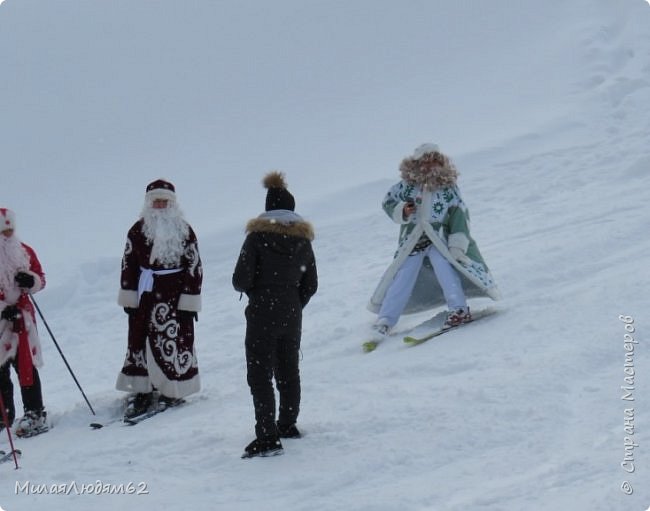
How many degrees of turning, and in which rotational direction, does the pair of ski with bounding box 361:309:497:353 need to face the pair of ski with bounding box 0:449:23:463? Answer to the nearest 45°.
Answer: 0° — it already faces it

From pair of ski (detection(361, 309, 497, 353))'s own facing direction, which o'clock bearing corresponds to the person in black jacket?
The person in black jacket is roughly at 11 o'clock from the pair of ski.

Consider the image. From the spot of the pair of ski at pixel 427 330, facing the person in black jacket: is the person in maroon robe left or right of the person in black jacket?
right

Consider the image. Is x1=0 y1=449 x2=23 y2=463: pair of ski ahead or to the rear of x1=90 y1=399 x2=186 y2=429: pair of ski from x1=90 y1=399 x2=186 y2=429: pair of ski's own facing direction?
ahead

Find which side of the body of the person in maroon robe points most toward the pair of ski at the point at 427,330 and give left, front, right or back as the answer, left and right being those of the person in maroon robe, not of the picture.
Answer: left

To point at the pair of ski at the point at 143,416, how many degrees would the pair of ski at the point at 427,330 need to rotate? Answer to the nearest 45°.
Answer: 0° — it already faces it

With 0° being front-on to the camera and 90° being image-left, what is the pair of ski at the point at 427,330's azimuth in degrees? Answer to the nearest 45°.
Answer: approximately 45°

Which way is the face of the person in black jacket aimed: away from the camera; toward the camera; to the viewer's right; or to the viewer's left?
away from the camera
